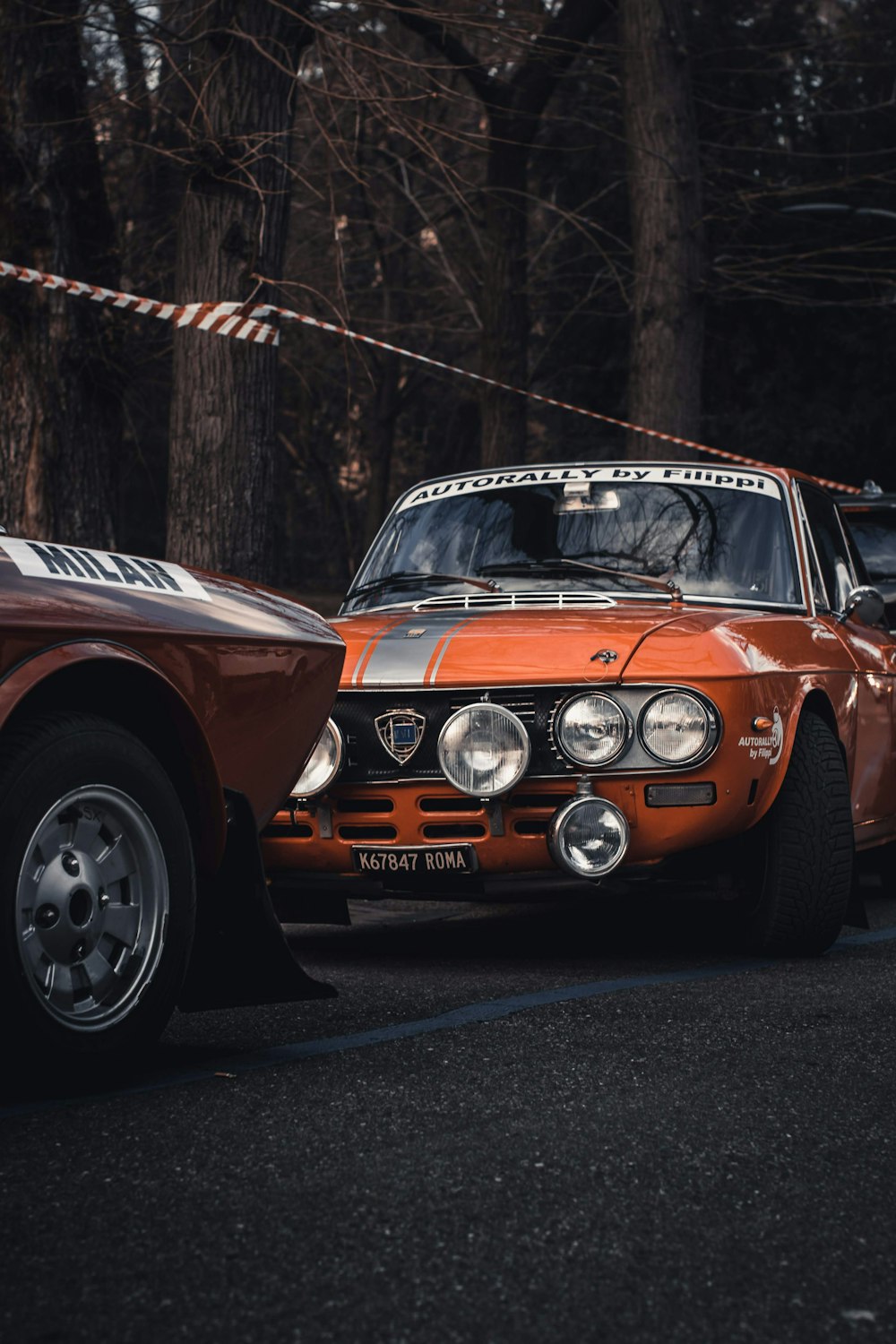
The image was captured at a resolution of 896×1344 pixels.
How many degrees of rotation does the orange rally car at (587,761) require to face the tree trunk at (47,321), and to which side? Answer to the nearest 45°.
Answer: approximately 90° to its right

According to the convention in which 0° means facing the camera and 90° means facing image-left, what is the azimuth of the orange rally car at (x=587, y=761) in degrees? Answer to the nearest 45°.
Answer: approximately 45°

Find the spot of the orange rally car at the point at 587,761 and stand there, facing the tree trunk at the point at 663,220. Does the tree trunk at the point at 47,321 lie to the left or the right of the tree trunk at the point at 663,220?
left

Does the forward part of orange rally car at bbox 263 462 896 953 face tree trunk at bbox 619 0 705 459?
no

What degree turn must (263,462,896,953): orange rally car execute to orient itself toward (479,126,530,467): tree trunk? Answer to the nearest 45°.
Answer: approximately 135° to its right

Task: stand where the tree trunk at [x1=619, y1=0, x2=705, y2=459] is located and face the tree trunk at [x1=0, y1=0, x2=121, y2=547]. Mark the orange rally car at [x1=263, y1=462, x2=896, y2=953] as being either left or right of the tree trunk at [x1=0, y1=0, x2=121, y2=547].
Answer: left

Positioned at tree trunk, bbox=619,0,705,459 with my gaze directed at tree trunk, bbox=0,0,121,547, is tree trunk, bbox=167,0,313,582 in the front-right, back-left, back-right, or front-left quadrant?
front-left

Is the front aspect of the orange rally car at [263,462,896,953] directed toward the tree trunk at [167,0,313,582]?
no
